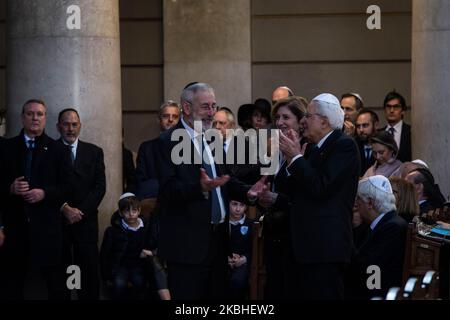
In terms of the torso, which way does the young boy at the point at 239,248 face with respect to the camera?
toward the camera

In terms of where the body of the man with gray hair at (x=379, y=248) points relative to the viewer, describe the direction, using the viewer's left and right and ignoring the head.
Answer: facing to the left of the viewer

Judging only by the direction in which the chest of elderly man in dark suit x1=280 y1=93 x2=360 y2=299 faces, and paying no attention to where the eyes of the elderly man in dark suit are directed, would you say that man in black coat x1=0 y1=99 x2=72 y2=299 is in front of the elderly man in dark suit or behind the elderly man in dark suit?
in front

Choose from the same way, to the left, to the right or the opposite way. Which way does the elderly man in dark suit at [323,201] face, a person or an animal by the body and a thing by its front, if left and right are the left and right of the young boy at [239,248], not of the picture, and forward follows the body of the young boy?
to the right

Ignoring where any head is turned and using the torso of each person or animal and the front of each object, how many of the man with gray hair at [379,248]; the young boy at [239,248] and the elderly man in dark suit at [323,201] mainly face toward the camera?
1

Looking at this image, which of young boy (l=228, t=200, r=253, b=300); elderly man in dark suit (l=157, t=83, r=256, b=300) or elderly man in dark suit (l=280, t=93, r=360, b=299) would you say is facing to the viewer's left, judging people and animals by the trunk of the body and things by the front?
elderly man in dark suit (l=280, t=93, r=360, b=299)

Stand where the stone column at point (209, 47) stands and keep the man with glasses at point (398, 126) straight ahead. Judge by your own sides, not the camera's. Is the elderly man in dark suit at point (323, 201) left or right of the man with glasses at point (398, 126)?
right

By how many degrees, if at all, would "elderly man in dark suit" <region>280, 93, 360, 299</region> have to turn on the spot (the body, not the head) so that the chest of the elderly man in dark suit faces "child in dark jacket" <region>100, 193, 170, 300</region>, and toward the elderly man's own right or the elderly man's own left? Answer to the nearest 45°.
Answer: approximately 45° to the elderly man's own right

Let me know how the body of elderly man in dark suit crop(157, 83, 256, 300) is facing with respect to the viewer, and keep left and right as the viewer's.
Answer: facing the viewer and to the right of the viewer

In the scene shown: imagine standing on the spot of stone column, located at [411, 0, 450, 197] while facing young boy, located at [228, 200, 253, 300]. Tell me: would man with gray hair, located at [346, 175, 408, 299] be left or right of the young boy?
left

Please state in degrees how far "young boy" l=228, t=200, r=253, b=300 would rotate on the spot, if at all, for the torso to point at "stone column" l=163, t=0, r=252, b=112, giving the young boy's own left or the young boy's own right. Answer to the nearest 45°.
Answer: approximately 180°

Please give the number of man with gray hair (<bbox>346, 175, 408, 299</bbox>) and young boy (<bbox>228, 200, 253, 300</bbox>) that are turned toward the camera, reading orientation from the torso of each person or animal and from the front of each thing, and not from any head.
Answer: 1

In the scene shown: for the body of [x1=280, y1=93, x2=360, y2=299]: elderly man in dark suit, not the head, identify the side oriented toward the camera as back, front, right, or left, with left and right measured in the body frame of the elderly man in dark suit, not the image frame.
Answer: left

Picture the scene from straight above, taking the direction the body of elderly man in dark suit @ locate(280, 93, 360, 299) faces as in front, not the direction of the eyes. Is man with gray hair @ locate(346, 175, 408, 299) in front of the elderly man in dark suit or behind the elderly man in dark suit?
behind

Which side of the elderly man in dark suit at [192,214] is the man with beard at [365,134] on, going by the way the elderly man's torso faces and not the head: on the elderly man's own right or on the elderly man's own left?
on the elderly man's own left
